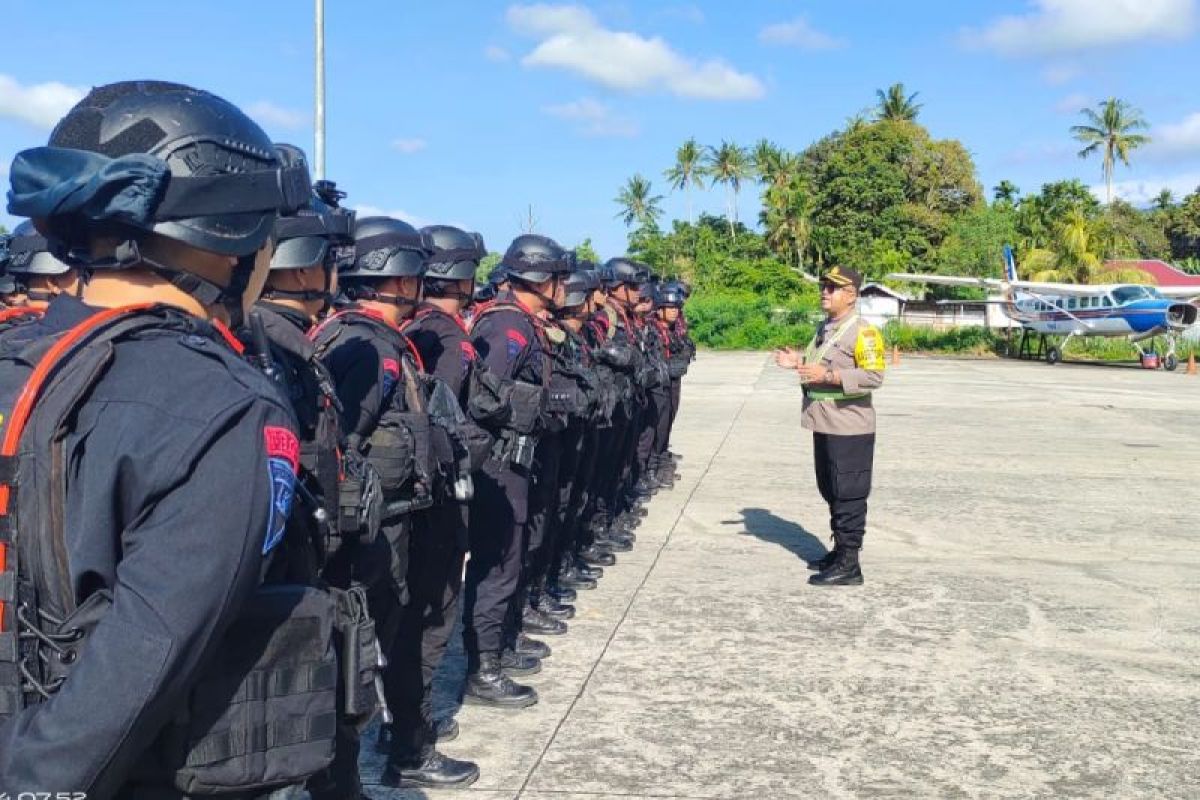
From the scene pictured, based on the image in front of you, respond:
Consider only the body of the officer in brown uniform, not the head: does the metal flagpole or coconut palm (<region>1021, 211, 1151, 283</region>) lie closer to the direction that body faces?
the metal flagpole

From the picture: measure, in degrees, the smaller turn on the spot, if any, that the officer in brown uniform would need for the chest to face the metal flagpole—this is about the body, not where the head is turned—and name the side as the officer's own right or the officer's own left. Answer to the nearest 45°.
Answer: approximately 45° to the officer's own right

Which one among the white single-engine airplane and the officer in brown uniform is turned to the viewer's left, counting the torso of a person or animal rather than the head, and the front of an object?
the officer in brown uniform

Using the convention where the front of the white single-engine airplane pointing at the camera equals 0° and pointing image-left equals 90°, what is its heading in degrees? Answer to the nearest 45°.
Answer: approximately 315°

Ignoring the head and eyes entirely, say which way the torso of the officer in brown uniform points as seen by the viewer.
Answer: to the viewer's left

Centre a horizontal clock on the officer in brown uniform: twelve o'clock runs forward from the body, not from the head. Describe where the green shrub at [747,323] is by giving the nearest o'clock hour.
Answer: The green shrub is roughly at 3 o'clock from the officer in brown uniform.

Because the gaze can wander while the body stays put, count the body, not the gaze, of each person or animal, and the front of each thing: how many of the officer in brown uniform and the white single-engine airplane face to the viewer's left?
1

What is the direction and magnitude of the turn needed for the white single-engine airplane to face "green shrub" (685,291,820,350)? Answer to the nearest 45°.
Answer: approximately 135° to its right

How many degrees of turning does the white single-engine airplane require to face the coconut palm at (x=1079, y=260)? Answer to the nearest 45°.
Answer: approximately 135° to its left
